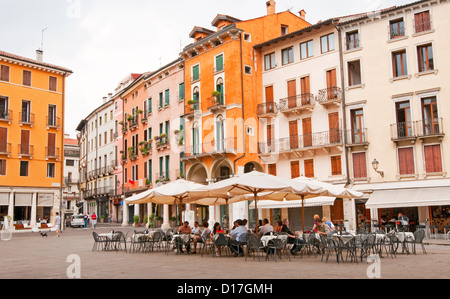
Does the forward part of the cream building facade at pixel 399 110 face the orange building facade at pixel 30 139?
no

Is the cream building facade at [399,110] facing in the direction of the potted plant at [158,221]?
no

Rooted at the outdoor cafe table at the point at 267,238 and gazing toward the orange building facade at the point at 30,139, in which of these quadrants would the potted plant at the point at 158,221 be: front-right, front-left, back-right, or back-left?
front-right

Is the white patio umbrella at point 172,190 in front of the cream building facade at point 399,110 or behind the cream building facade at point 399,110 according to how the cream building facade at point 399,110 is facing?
in front

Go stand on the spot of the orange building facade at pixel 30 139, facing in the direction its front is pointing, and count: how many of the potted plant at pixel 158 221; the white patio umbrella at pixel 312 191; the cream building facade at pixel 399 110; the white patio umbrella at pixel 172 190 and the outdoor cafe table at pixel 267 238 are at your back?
0

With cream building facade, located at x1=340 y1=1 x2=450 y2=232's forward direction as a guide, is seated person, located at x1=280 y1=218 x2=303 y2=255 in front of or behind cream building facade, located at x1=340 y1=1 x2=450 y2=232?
in front

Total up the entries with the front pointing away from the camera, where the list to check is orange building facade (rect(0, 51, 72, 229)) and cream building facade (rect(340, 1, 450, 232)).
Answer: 0

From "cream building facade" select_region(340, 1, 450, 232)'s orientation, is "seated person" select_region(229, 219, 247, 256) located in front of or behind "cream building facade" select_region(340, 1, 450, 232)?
in front

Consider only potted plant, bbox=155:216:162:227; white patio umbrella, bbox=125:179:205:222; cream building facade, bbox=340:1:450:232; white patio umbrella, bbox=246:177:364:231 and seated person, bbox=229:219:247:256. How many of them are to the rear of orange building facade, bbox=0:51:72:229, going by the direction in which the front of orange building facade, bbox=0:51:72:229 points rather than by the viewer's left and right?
0

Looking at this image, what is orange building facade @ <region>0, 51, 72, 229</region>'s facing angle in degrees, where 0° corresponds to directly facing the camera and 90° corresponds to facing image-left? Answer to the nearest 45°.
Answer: approximately 315°
